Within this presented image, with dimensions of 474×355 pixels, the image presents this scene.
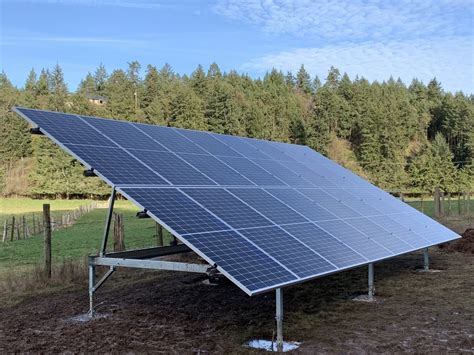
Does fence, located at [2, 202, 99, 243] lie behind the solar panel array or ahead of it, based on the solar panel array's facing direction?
behind

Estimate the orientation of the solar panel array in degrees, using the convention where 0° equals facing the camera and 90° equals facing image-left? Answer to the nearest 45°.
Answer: approximately 315°
